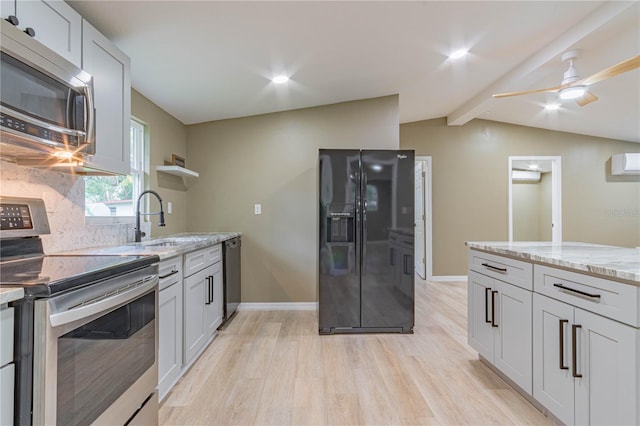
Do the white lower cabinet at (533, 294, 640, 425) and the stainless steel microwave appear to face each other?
yes

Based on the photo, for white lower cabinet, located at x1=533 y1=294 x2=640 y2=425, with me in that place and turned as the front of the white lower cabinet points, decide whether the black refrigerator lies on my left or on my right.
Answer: on my right

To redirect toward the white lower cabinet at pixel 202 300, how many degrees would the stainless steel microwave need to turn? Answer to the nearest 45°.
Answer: approximately 90° to its left

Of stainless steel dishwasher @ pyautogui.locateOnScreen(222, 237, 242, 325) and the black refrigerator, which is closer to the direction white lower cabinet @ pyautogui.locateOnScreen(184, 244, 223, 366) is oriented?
the black refrigerator

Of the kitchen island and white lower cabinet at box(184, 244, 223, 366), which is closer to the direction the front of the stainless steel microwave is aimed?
the kitchen island

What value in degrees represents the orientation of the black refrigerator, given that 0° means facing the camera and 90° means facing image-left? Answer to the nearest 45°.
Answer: approximately 0°
